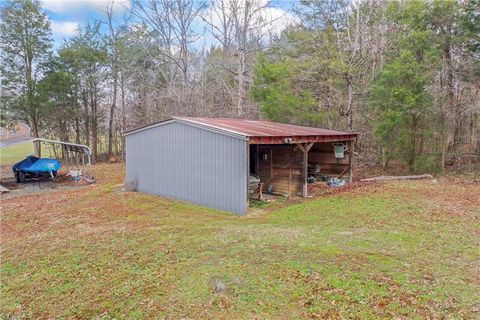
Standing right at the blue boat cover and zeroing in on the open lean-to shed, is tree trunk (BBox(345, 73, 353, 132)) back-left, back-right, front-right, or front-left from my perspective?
front-left

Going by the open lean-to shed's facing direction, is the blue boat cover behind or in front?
behind

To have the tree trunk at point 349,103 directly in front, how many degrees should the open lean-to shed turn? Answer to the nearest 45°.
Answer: approximately 90° to its left

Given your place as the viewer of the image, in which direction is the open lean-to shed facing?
facing the viewer and to the right of the viewer

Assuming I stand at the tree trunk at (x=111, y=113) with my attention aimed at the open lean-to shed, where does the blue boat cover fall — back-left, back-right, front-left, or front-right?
front-right

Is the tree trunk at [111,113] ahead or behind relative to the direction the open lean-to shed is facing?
behind

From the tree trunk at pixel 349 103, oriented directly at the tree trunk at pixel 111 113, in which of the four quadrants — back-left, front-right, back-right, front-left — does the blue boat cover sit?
front-left
